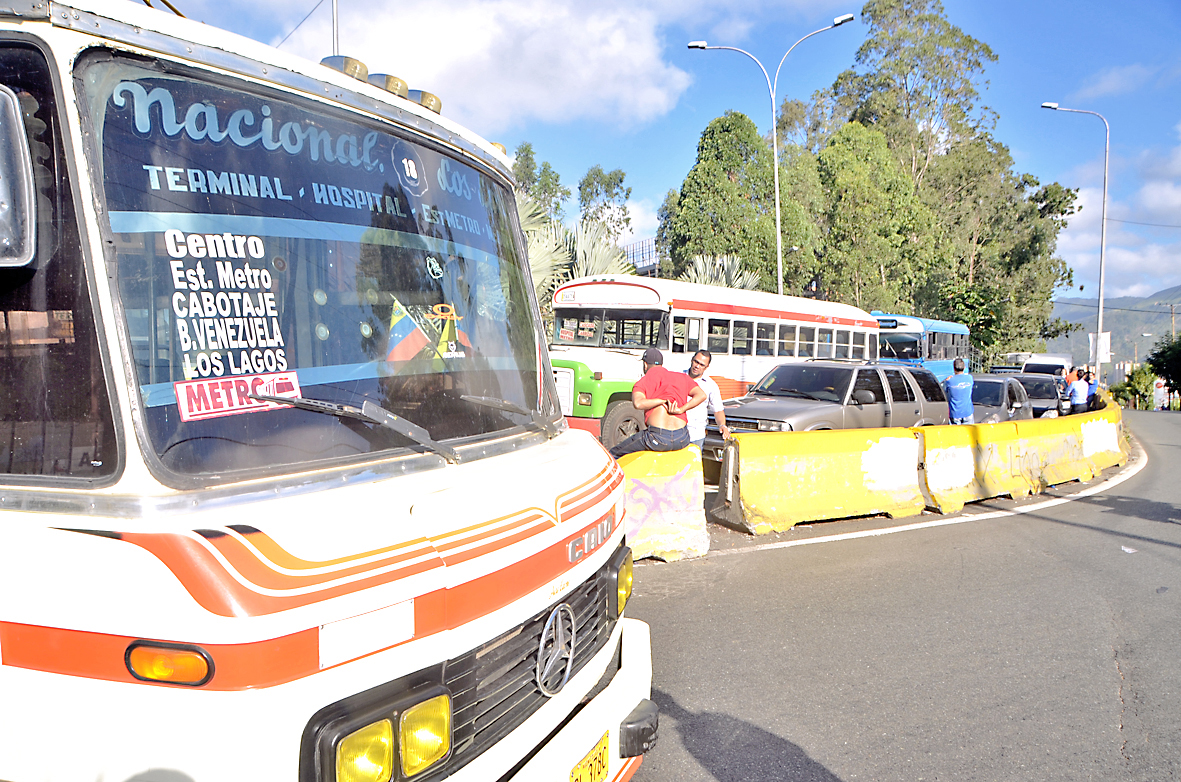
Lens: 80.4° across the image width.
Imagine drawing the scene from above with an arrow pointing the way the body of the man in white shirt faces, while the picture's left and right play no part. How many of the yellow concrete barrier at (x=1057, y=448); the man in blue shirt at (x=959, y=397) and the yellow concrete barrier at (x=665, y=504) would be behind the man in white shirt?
2

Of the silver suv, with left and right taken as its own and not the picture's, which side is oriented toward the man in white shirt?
front

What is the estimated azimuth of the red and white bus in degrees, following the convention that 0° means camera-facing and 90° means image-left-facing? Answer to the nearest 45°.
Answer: approximately 45°

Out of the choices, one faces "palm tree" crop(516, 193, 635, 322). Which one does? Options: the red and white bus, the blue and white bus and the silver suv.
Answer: the blue and white bus

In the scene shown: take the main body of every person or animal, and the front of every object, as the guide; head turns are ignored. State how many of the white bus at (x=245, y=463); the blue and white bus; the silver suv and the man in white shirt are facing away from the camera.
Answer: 0

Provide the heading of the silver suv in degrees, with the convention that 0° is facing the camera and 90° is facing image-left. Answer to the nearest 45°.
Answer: approximately 45°

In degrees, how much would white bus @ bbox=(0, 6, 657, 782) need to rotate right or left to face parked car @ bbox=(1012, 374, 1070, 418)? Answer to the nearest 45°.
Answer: approximately 90° to its left

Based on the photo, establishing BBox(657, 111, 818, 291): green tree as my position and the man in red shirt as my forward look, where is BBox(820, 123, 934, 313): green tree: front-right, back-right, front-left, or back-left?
back-left

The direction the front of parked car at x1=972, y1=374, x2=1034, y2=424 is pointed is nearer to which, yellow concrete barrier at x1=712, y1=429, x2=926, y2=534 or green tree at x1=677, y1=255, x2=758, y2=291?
the yellow concrete barrier

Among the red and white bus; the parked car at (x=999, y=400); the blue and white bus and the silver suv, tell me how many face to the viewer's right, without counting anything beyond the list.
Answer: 0

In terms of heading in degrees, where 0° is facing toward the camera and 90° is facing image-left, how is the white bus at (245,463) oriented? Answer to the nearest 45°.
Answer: approximately 315°

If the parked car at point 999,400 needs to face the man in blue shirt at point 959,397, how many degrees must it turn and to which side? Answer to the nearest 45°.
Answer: approximately 45° to its left

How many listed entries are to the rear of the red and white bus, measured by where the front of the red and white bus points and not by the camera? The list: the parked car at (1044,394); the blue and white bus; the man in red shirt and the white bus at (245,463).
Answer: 2

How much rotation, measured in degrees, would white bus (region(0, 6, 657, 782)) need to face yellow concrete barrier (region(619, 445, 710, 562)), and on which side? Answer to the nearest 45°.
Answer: approximately 90° to its left

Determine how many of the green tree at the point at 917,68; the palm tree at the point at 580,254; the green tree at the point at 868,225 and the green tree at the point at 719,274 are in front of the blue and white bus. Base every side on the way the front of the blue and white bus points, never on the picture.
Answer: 2

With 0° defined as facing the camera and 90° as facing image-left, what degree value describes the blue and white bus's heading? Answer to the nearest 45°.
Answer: approximately 45°

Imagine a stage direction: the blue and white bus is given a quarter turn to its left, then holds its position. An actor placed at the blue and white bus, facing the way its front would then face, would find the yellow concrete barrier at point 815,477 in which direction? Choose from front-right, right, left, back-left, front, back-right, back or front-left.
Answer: front-right

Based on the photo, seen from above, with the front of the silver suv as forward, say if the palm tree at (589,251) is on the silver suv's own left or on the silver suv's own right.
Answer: on the silver suv's own right
